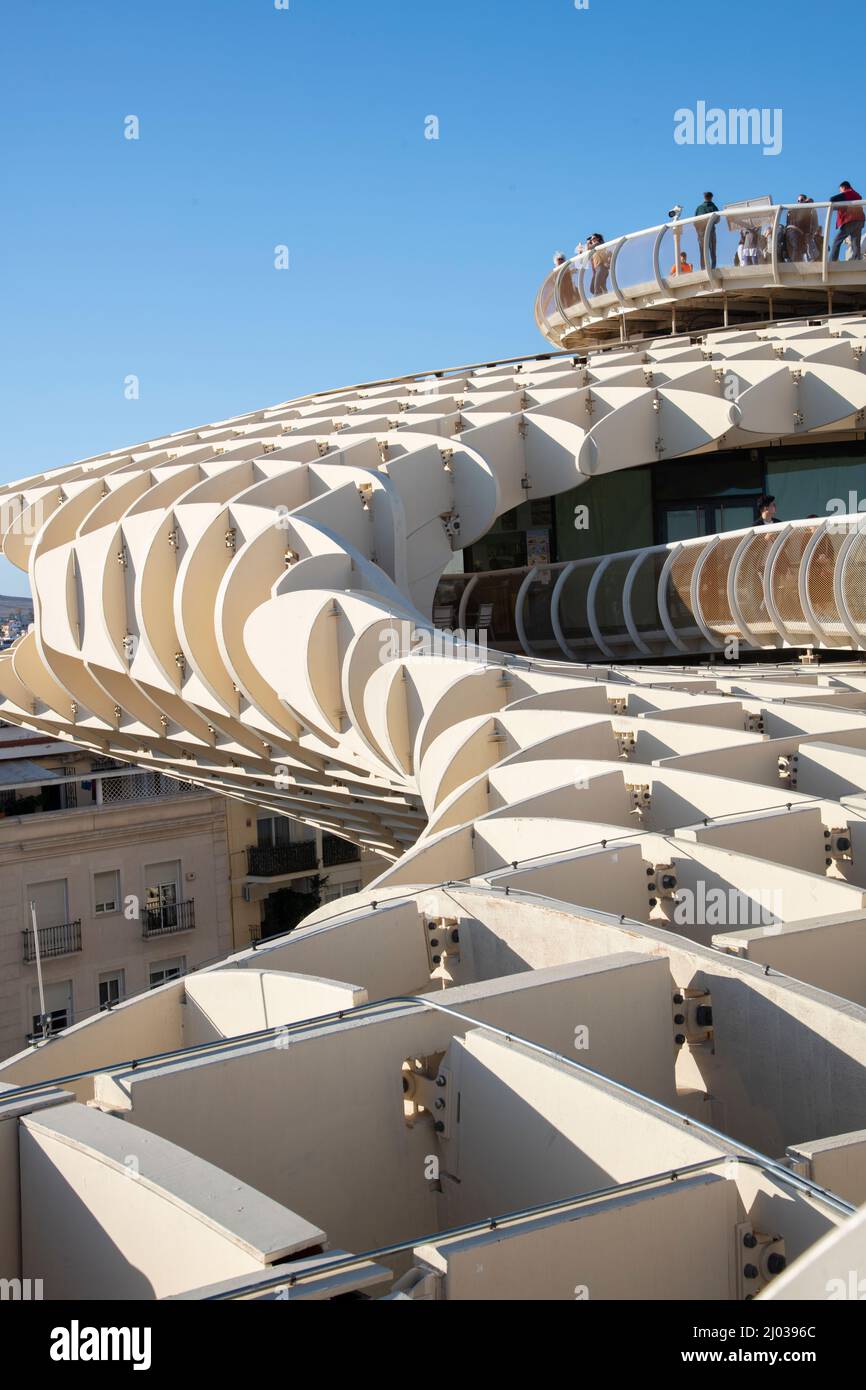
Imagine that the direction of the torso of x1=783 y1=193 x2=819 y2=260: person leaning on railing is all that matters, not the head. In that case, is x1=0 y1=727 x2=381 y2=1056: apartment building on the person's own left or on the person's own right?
on the person's own right

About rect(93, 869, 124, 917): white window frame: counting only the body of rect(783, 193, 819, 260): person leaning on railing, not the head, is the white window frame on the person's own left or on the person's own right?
on the person's own right

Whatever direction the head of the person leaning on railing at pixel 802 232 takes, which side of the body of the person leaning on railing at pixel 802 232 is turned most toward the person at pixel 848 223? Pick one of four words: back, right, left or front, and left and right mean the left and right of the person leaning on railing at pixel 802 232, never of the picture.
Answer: left

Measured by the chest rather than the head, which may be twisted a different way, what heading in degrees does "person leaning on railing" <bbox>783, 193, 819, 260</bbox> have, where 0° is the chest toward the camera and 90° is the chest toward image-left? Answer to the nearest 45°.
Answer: approximately 0°

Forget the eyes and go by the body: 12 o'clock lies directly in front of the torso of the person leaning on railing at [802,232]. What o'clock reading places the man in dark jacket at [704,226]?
The man in dark jacket is roughly at 2 o'clock from the person leaning on railing.

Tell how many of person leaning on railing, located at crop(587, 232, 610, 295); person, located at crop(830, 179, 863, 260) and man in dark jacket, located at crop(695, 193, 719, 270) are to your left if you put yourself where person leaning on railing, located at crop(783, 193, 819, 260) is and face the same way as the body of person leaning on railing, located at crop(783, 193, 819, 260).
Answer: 1

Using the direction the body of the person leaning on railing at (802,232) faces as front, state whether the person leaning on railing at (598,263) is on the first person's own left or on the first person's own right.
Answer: on the first person's own right
